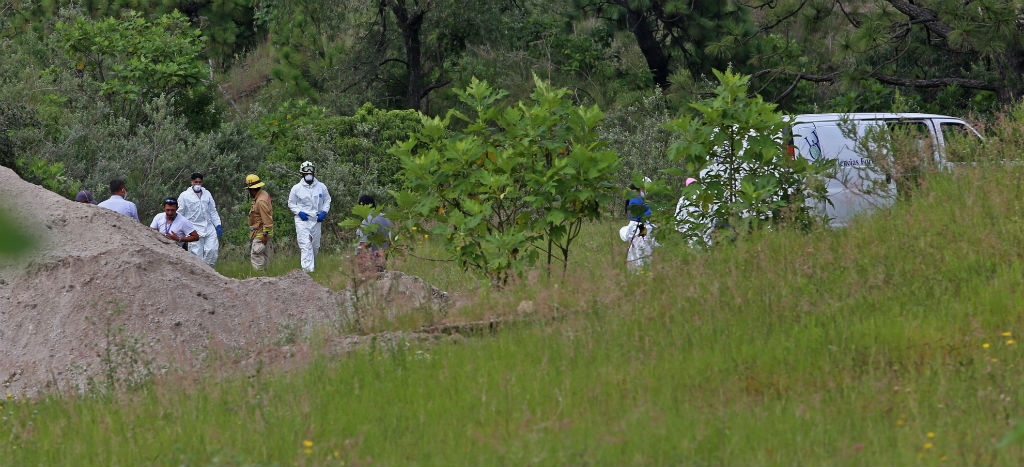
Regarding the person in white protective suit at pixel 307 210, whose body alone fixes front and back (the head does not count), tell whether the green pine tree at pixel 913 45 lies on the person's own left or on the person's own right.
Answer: on the person's own left

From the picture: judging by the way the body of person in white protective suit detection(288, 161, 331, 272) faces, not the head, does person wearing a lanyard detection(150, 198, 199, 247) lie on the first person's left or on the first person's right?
on the first person's right

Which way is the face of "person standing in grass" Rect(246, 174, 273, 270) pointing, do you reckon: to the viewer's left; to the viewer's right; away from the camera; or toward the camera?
to the viewer's left

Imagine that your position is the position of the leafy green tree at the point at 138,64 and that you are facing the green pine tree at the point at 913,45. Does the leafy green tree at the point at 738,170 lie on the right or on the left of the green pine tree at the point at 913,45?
right

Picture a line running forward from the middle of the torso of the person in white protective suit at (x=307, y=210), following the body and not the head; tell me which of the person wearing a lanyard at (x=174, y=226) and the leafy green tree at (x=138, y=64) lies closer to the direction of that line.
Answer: the person wearing a lanyard

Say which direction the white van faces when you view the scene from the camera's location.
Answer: facing to the right of the viewer

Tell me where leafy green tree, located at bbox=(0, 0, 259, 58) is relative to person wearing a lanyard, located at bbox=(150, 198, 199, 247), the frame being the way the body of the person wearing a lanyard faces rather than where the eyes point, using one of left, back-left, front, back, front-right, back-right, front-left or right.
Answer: back

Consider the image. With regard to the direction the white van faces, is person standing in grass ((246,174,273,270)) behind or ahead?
behind

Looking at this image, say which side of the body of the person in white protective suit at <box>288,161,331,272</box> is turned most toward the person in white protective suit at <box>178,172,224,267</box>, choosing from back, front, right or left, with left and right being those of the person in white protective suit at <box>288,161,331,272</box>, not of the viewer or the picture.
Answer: right
